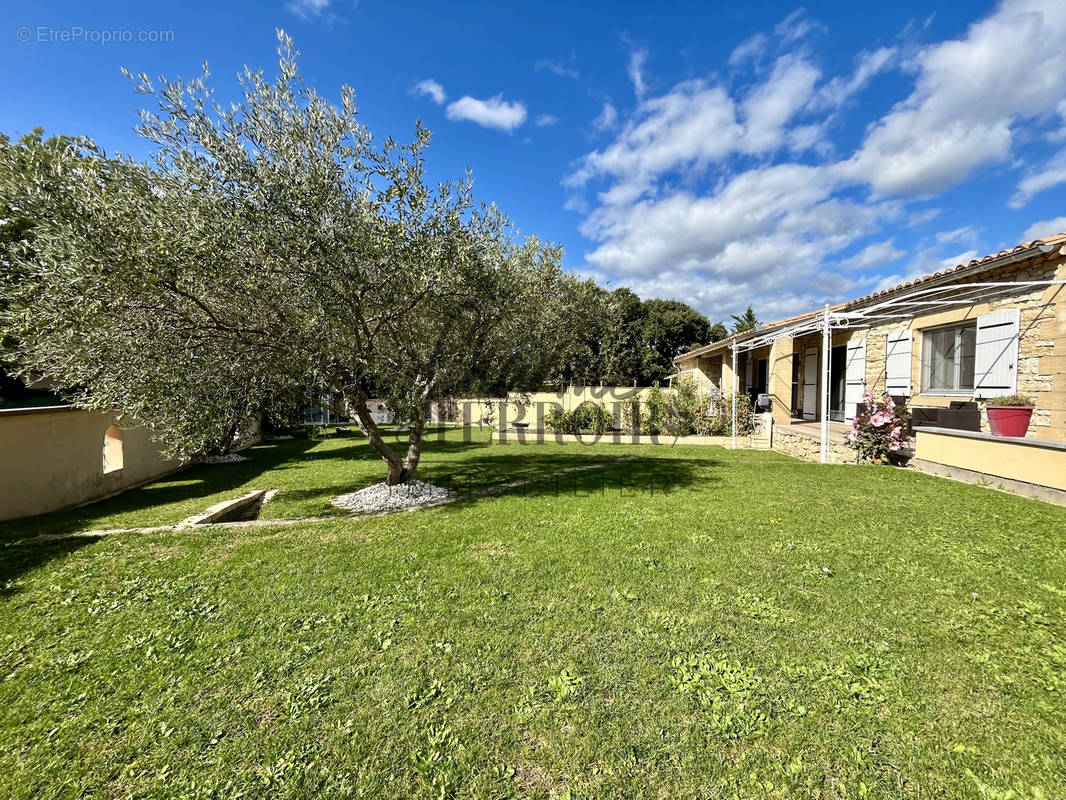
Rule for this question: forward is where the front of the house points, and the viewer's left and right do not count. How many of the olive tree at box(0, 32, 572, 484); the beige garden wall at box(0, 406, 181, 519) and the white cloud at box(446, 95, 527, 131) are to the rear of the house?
0

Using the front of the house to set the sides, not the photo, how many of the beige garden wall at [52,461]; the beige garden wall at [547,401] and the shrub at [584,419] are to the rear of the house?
0

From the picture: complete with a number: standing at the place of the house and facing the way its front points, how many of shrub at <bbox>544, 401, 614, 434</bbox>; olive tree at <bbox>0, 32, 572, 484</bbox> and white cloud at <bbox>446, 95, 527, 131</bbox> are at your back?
0

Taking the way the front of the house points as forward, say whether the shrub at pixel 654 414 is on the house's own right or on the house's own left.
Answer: on the house's own right

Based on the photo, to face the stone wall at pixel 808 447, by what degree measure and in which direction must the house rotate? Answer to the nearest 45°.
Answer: approximately 45° to its right

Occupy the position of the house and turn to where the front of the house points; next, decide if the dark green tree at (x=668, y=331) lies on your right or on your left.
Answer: on your right

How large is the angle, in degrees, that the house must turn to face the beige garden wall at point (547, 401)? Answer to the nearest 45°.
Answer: approximately 45° to its right

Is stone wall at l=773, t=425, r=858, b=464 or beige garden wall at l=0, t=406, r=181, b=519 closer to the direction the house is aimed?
the beige garden wall

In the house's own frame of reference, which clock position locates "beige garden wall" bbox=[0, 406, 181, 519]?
The beige garden wall is roughly at 12 o'clock from the house.

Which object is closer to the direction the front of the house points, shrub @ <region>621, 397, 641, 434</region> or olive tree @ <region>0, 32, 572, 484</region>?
the olive tree

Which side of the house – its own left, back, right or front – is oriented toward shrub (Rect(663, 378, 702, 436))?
right

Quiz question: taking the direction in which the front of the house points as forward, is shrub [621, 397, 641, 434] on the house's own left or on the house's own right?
on the house's own right
